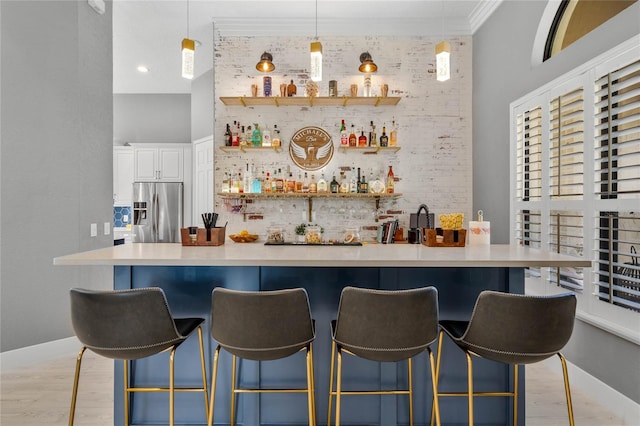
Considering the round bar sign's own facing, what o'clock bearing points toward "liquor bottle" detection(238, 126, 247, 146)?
The liquor bottle is roughly at 3 o'clock from the round bar sign.

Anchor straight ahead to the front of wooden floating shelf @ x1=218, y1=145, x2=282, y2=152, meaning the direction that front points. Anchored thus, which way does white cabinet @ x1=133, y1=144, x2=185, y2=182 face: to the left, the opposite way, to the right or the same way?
the same way

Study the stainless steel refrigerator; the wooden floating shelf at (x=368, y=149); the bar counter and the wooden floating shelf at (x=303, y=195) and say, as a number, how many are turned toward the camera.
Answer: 4

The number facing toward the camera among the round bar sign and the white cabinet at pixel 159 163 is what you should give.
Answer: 2

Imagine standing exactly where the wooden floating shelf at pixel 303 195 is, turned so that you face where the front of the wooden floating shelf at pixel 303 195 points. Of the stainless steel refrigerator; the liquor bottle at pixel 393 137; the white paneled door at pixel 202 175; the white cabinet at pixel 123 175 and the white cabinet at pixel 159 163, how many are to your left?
1

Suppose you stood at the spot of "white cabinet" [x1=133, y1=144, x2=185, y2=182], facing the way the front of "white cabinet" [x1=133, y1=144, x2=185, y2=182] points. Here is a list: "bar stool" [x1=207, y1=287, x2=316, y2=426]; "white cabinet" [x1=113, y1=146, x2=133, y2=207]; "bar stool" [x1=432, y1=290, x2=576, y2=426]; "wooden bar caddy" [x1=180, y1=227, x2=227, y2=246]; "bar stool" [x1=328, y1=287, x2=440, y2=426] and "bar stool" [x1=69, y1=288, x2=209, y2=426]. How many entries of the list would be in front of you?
5

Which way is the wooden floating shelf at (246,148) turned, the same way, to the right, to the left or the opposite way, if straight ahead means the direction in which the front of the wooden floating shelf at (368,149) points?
the same way

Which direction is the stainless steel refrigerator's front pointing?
toward the camera

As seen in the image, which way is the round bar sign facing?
toward the camera

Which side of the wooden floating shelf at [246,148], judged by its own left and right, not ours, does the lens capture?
front

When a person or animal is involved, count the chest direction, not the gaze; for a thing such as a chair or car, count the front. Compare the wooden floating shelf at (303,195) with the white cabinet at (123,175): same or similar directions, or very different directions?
same or similar directions

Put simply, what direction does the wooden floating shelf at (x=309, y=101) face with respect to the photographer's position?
facing the viewer

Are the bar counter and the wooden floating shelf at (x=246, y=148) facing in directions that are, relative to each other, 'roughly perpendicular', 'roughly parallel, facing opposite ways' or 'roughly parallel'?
roughly parallel

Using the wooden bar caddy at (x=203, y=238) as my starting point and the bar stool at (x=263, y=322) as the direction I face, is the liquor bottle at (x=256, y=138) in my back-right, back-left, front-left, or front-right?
back-left

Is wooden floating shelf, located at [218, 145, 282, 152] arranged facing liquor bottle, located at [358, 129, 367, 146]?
no

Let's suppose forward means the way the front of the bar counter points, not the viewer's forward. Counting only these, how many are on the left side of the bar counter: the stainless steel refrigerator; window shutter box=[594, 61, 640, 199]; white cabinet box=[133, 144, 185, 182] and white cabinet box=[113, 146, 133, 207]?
1

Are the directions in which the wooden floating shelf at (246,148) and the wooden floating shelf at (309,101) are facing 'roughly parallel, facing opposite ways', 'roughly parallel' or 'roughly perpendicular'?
roughly parallel

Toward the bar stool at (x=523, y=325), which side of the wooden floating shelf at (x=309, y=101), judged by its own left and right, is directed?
front
